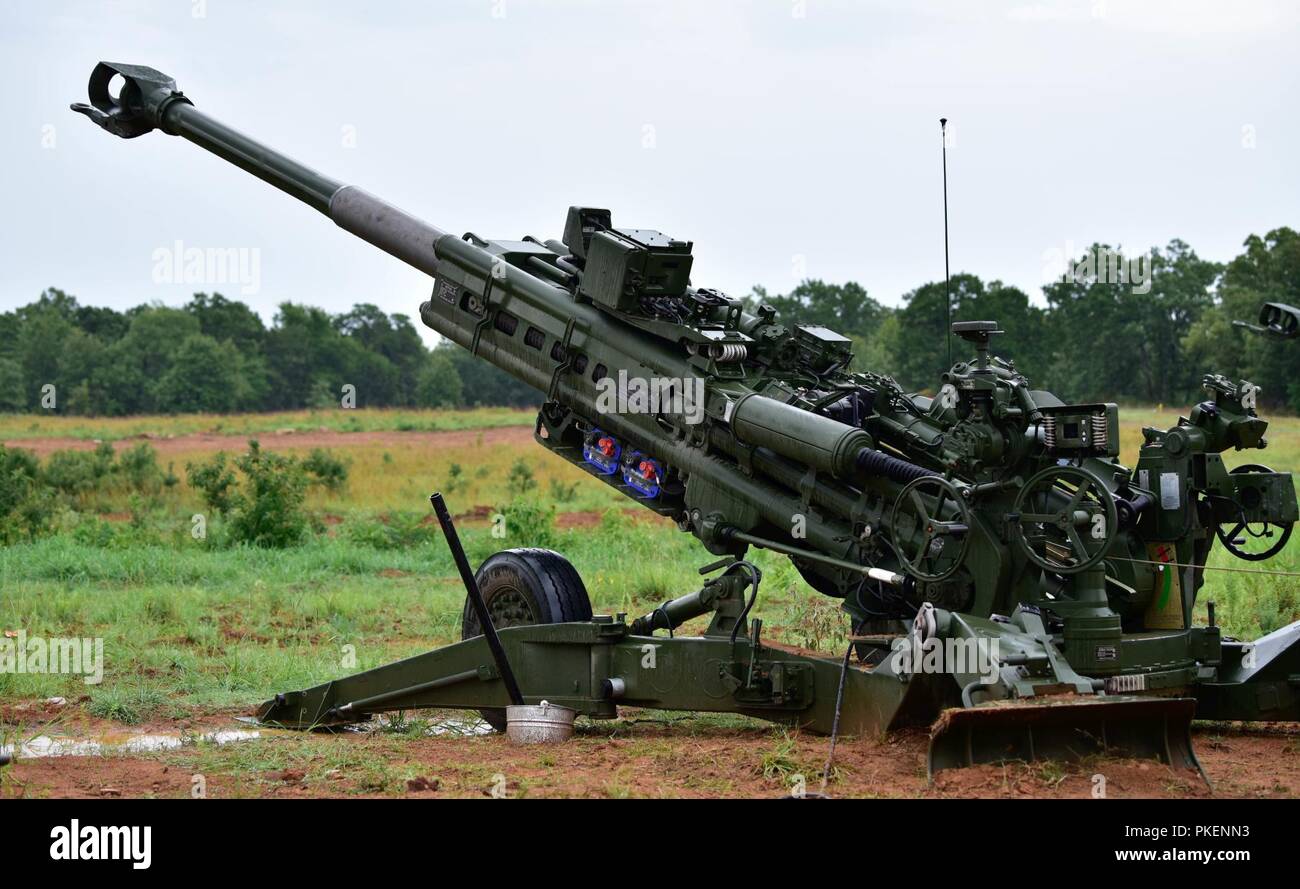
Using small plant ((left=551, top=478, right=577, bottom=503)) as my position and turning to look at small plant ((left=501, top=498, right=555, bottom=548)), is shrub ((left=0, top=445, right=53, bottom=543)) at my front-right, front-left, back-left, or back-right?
front-right

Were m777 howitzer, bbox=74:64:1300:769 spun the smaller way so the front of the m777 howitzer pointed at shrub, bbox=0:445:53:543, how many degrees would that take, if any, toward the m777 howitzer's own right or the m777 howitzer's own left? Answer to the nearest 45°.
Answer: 0° — it already faces it

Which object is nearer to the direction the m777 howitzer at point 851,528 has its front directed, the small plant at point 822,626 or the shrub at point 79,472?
the shrub

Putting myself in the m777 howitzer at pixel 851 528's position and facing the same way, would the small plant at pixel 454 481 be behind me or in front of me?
in front

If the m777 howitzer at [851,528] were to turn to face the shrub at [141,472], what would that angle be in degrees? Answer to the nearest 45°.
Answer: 0° — it already faces it

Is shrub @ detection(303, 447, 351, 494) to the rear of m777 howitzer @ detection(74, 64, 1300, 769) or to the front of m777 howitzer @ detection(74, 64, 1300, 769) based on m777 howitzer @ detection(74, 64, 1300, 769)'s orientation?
to the front

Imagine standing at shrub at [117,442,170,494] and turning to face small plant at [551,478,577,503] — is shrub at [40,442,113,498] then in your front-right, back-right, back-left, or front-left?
back-right

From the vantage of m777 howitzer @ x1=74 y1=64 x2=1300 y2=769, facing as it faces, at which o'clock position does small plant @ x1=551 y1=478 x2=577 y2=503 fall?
The small plant is roughly at 1 o'clock from the m777 howitzer.

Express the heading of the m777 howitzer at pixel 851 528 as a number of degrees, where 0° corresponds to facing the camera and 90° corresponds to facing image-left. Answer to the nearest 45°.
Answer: approximately 135°

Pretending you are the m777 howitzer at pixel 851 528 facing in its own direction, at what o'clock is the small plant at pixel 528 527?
The small plant is roughly at 1 o'clock from the m777 howitzer.

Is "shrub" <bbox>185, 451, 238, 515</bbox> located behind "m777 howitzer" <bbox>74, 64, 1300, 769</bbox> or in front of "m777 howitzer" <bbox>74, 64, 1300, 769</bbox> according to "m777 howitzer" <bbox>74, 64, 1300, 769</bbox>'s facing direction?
in front
